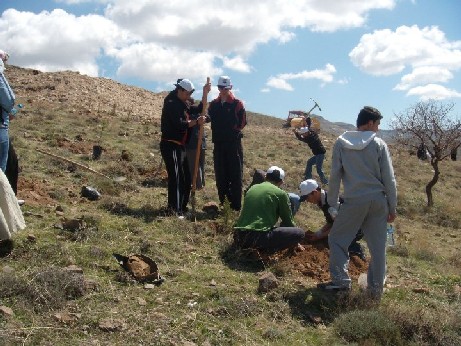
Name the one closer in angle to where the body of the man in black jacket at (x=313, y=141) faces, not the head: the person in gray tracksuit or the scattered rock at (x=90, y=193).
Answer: the scattered rock

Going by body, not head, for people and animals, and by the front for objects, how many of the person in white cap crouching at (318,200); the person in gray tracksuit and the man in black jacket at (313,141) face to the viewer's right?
0

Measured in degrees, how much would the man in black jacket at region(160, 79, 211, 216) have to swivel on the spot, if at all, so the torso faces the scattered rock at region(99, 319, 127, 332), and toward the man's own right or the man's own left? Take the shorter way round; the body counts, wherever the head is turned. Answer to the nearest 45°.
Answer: approximately 90° to the man's own right

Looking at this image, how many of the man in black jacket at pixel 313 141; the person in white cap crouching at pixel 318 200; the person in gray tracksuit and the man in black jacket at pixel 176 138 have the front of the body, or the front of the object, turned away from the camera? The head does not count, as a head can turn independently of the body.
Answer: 1

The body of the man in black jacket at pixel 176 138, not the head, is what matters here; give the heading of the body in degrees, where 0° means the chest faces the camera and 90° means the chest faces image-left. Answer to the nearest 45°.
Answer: approximately 270°

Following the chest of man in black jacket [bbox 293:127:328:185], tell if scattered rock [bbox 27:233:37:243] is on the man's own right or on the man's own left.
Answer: on the man's own left

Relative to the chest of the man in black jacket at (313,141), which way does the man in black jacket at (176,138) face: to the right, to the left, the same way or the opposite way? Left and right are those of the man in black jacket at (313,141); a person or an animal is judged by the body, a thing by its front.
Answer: the opposite way

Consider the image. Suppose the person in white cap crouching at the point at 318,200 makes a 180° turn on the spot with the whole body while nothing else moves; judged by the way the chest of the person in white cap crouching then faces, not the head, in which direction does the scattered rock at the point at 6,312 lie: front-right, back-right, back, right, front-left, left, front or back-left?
back-right

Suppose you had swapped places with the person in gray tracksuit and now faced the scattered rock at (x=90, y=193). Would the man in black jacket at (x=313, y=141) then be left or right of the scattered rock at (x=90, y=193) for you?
right

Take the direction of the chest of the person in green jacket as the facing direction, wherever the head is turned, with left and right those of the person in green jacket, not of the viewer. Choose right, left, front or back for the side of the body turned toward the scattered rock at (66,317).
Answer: back

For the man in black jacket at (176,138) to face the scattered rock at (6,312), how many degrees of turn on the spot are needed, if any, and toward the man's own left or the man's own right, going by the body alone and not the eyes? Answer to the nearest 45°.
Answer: approximately 90° to the man's own right

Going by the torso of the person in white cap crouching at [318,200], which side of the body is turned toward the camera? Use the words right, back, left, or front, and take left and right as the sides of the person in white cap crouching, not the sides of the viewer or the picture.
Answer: left

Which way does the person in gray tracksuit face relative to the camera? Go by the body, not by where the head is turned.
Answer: away from the camera

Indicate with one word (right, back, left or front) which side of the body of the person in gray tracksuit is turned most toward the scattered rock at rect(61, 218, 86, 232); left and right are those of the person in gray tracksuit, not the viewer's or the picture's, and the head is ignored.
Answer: left

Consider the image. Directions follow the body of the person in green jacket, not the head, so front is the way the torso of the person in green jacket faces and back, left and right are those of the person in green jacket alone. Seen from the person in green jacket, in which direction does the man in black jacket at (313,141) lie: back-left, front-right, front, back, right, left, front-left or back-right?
front-left

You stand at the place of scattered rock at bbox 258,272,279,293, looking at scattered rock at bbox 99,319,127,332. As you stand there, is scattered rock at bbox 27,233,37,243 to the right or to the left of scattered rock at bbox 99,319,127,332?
right

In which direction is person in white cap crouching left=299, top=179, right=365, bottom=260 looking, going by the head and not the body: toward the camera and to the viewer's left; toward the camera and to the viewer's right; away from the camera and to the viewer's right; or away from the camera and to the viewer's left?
toward the camera and to the viewer's left
